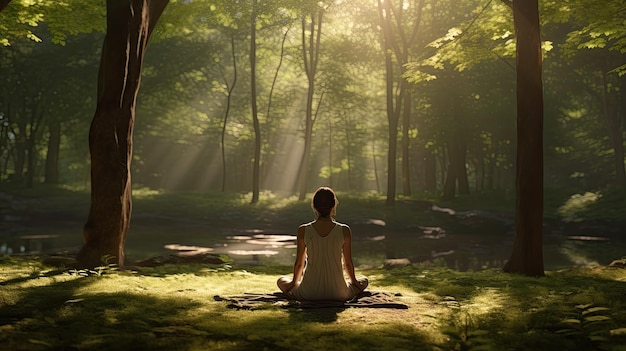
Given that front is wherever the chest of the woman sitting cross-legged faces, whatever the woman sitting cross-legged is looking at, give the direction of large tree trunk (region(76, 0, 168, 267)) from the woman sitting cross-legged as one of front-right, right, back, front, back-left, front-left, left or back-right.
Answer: front-left

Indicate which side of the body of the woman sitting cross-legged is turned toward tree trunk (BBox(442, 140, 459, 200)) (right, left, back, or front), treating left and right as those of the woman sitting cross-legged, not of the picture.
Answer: front

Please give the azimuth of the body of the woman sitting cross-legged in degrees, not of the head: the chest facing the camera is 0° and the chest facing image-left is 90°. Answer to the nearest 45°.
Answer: approximately 180°

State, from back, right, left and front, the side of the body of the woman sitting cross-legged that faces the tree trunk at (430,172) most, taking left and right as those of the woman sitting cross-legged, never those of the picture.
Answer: front

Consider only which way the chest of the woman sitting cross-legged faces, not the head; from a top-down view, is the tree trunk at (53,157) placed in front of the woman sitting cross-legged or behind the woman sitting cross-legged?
in front

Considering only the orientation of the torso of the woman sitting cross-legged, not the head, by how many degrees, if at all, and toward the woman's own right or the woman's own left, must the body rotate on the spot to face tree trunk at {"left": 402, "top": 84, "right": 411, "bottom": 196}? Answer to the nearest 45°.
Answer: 0° — they already face it

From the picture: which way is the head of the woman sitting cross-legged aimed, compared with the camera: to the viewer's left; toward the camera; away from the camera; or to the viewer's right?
away from the camera

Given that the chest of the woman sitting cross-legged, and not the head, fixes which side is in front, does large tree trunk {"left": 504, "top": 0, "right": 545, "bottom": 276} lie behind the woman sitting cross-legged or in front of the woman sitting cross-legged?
in front

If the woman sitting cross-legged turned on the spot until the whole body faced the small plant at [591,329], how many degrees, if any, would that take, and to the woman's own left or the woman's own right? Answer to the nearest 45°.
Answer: approximately 135° to the woman's own right
